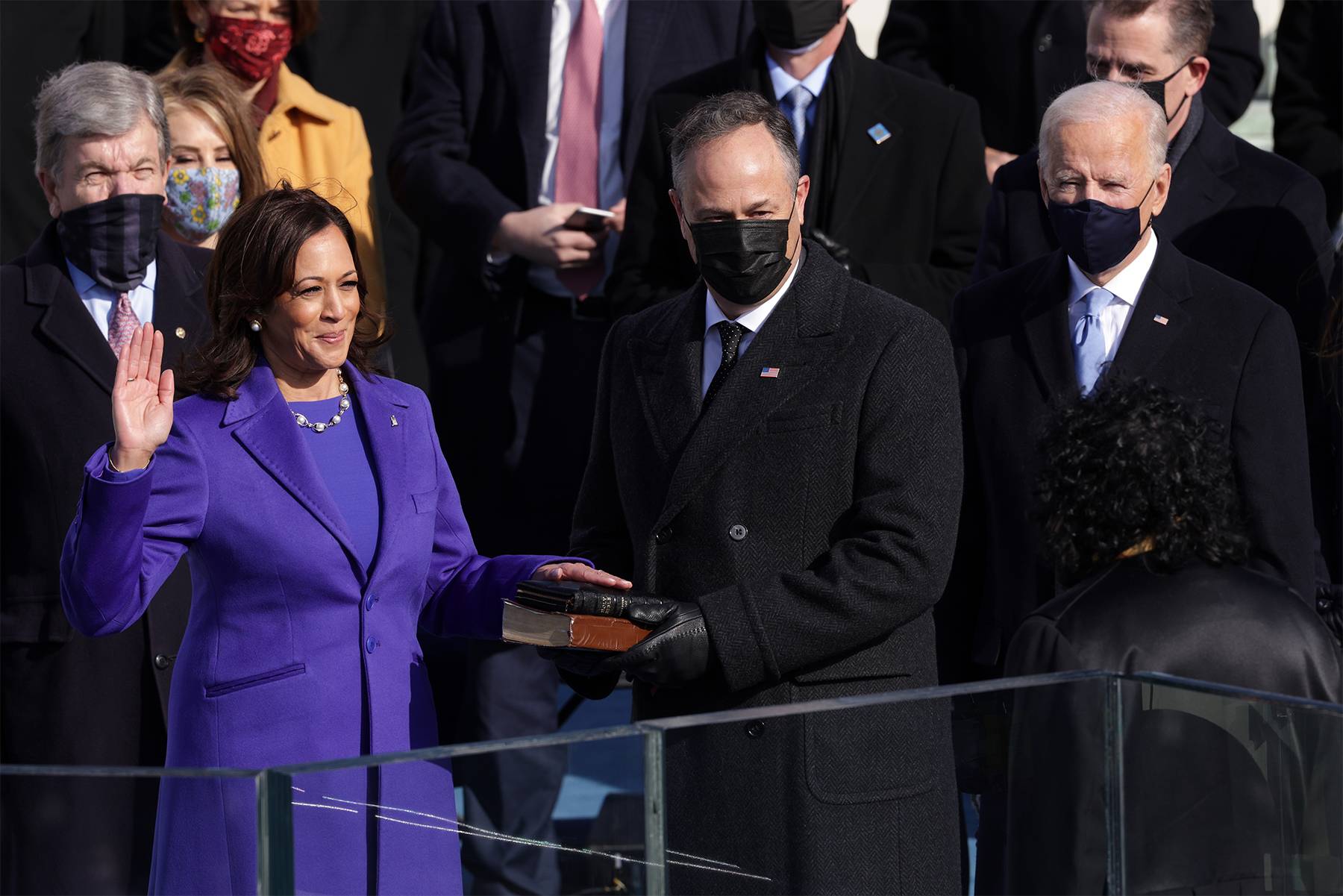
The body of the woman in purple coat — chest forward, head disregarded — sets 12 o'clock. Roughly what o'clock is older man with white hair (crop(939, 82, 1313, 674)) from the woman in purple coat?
The older man with white hair is roughly at 10 o'clock from the woman in purple coat.

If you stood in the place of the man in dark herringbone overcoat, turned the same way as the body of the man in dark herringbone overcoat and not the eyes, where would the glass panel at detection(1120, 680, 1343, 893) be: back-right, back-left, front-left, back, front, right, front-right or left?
left

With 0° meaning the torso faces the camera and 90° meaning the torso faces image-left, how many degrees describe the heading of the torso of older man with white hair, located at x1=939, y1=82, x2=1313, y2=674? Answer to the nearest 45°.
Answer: approximately 45°

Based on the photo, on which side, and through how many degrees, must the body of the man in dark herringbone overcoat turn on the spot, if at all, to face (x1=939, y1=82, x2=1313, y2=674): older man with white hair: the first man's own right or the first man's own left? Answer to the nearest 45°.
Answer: approximately 180°

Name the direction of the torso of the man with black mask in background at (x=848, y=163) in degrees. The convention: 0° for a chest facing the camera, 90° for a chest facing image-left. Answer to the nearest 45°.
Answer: approximately 0°

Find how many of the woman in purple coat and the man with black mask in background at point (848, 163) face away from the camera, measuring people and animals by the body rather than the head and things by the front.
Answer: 0

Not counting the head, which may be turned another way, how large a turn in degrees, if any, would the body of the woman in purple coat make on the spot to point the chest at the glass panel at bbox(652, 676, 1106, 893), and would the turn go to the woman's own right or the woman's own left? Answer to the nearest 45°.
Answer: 0° — they already face it

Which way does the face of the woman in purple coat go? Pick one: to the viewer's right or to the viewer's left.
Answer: to the viewer's right

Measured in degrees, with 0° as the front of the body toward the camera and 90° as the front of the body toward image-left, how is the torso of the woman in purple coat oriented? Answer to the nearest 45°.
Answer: approximately 315°

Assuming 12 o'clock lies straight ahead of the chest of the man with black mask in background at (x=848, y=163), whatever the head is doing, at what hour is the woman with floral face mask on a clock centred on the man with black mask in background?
The woman with floral face mask is roughly at 3 o'clock from the man with black mask in background.

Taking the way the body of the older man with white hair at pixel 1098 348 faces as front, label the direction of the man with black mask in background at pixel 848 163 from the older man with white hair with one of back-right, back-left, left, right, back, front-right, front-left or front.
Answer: right
